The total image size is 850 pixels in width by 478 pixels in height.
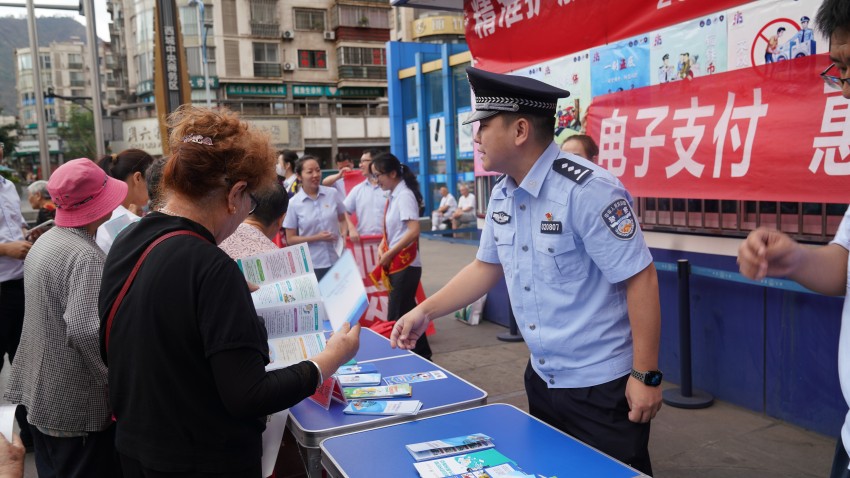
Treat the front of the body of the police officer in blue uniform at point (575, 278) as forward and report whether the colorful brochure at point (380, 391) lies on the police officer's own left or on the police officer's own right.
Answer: on the police officer's own right

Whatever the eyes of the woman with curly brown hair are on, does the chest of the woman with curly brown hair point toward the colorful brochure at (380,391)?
yes

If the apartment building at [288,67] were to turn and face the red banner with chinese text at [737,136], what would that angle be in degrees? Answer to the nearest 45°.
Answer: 0° — it already faces it

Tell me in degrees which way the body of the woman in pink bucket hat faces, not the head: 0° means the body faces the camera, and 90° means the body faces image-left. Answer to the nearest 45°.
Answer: approximately 225°

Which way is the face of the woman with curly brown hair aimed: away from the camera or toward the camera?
away from the camera

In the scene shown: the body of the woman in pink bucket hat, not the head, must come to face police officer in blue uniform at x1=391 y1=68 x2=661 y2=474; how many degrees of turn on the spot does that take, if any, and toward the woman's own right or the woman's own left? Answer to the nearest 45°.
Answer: approximately 90° to the woman's own right

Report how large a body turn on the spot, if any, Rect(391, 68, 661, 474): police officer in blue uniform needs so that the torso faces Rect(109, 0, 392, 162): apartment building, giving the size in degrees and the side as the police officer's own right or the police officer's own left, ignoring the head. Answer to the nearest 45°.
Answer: approximately 135° to the police officer's own right

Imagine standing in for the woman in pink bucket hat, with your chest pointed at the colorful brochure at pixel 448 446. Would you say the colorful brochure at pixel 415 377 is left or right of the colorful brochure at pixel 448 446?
left

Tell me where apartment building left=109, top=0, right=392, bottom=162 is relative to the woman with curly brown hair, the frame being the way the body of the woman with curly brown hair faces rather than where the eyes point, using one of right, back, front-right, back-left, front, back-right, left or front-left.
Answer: front-left

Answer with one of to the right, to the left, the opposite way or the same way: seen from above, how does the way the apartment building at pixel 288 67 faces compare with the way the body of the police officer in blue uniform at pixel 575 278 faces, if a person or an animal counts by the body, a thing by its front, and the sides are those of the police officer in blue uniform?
to the left

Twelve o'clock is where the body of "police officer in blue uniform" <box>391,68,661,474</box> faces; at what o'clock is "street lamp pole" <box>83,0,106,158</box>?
The street lamp pole is roughly at 3 o'clock from the police officer in blue uniform.

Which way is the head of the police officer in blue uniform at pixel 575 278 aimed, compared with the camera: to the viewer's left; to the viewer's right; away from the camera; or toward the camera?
to the viewer's left
